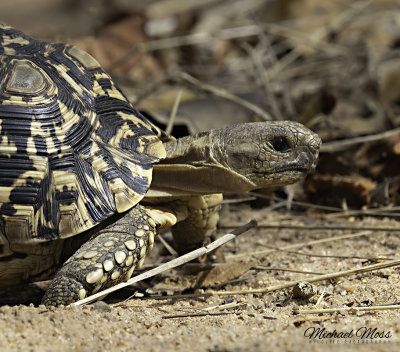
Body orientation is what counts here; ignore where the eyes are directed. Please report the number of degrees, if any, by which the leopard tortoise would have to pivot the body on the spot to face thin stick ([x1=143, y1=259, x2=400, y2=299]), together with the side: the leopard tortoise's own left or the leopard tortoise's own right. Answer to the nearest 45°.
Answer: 0° — it already faces it

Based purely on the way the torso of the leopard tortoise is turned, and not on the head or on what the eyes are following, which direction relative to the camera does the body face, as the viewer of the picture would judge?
to the viewer's right

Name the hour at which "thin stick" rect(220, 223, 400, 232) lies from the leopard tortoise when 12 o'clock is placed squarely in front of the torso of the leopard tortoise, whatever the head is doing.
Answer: The thin stick is roughly at 11 o'clock from the leopard tortoise.
